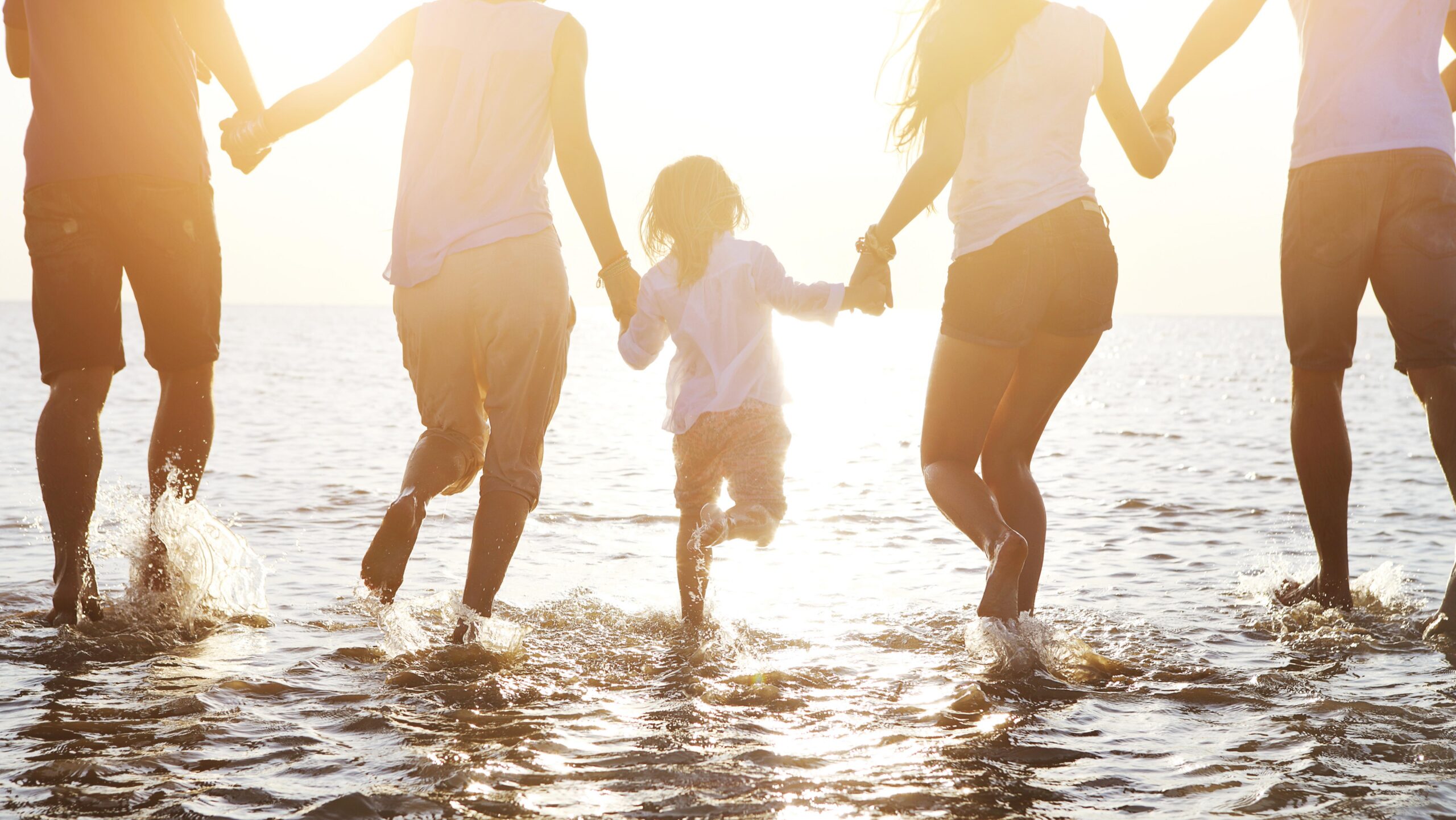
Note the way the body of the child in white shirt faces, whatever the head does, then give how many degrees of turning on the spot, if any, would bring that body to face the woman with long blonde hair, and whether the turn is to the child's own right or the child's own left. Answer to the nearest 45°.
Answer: approximately 135° to the child's own right

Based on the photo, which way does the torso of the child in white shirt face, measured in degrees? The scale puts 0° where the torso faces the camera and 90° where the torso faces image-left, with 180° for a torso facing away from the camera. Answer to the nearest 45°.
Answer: approximately 180°

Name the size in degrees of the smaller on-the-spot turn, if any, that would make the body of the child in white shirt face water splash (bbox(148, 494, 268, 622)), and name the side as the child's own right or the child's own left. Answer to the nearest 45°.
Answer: approximately 90° to the child's own left

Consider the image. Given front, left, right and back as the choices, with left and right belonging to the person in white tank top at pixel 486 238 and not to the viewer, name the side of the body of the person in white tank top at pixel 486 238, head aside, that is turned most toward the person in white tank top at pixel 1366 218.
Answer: right

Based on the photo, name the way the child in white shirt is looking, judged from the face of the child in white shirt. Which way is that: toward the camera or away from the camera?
away from the camera

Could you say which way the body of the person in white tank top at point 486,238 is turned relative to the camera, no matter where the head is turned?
away from the camera

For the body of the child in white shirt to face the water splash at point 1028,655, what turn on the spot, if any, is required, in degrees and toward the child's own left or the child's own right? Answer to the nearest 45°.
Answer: approximately 135° to the child's own right

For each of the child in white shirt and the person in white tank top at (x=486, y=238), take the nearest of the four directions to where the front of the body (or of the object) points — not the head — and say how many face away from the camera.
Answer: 2
